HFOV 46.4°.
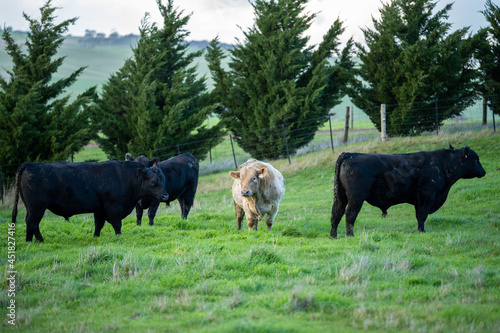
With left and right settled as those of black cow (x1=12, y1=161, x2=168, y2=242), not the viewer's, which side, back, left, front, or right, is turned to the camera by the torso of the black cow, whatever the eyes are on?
right

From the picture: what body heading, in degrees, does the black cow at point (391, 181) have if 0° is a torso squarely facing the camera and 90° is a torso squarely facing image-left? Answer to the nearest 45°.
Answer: approximately 270°

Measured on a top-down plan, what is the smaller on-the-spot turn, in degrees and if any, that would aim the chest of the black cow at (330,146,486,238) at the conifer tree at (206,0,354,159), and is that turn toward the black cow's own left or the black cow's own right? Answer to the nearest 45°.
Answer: approximately 90° to the black cow's own left

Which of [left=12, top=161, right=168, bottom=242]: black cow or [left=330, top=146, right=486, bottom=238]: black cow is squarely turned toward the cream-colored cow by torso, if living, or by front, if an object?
[left=12, top=161, right=168, bottom=242]: black cow

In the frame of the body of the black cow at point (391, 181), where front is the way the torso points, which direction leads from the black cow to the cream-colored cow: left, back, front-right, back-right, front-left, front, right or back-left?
back

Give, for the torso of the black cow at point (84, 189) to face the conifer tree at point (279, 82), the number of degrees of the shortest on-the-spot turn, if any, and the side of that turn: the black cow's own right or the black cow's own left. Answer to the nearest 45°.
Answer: approximately 45° to the black cow's own left

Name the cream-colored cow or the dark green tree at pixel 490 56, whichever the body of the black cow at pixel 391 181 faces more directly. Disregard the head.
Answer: the dark green tree

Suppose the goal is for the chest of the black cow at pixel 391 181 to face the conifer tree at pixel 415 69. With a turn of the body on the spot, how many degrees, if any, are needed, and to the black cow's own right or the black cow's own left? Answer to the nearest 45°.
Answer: approximately 90° to the black cow's own left

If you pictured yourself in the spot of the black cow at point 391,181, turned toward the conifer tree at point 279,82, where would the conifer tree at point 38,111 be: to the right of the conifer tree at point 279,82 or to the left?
left

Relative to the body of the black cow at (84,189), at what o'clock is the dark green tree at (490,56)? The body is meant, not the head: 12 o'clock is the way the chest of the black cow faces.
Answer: The dark green tree is roughly at 11 o'clock from the black cow.

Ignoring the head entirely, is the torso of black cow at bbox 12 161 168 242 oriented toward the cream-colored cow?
yes

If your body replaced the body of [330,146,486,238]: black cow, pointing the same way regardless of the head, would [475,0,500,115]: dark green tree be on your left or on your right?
on your left

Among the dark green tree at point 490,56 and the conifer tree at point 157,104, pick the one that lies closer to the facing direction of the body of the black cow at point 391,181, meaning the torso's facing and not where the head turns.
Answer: the dark green tree
